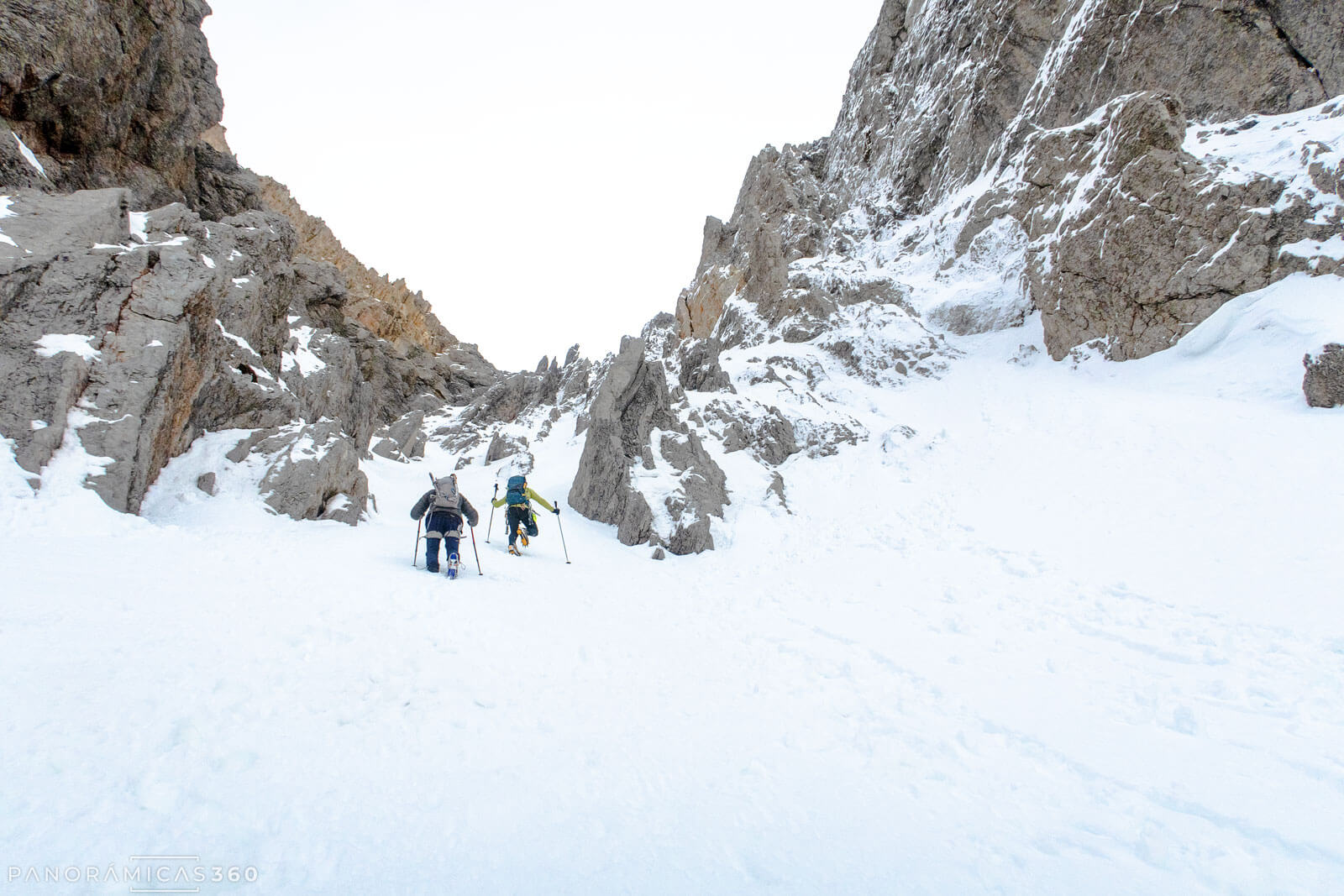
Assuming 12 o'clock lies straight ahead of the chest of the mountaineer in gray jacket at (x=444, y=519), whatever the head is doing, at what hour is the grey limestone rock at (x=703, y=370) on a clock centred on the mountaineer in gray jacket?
The grey limestone rock is roughly at 1 o'clock from the mountaineer in gray jacket.

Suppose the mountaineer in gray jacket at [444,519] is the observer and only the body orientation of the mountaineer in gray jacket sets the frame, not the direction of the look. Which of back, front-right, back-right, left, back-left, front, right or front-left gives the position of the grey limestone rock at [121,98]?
front-left

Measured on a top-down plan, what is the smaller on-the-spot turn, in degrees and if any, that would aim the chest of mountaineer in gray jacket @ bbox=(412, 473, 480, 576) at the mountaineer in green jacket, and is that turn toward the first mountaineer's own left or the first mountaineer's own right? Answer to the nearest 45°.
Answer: approximately 45° to the first mountaineer's own right

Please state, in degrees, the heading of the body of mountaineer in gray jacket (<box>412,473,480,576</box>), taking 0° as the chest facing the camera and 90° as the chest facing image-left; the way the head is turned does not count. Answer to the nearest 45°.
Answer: approximately 180°

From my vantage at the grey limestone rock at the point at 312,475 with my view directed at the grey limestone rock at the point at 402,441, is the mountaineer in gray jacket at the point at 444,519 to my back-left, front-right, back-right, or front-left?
back-right

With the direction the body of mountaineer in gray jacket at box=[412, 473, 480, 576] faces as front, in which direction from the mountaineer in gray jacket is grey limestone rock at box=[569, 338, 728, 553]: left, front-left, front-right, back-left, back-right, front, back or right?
front-right

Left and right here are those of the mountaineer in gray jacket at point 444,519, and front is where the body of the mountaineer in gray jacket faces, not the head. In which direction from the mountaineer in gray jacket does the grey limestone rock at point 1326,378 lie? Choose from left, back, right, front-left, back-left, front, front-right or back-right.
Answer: right

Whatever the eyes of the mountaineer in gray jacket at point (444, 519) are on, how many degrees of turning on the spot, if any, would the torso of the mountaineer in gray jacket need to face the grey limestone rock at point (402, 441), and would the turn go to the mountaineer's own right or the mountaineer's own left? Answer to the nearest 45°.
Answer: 0° — they already face it
